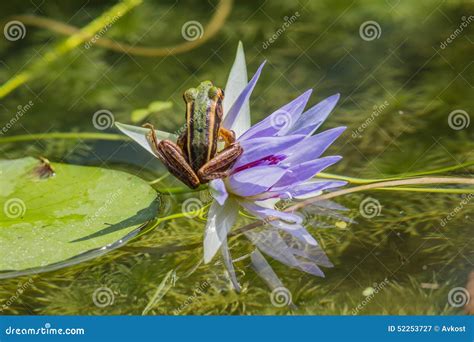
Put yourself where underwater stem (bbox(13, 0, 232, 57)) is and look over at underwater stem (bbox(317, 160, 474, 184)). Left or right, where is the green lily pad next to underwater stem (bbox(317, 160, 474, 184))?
right

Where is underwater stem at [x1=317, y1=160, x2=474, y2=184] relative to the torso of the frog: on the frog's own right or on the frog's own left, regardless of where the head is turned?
on the frog's own right

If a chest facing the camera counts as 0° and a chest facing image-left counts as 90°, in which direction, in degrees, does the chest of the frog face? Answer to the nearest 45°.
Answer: approximately 180°

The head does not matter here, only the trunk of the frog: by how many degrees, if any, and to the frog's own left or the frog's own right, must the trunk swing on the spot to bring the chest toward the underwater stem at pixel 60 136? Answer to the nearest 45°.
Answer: approximately 45° to the frog's own left

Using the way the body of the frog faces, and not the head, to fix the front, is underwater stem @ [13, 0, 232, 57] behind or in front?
in front
